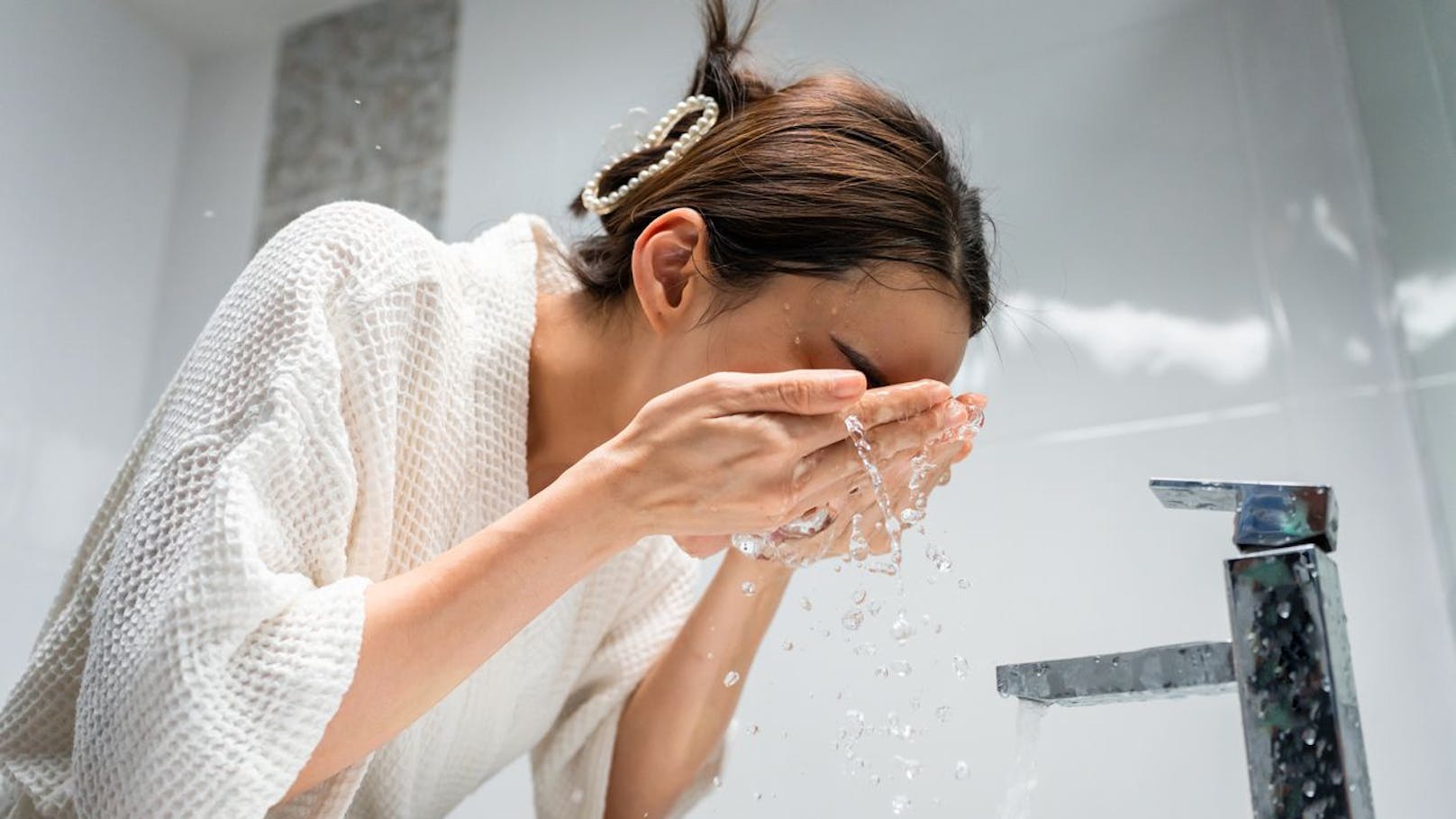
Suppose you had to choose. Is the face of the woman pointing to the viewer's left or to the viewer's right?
to the viewer's right

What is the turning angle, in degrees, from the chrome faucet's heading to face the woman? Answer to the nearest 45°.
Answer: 0° — it already faces them

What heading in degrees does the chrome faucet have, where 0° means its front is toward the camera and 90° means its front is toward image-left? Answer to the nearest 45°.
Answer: approximately 90°
